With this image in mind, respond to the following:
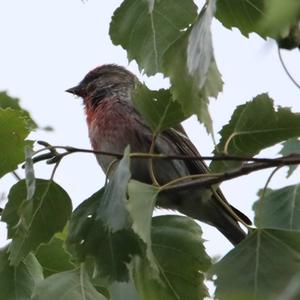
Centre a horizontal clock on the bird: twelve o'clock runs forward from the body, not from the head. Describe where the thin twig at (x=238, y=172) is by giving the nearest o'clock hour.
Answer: The thin twig is roughly at 7 o'clock from the bird.

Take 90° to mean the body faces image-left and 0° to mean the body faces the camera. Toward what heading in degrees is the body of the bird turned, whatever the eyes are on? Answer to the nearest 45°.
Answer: approximately 90°
